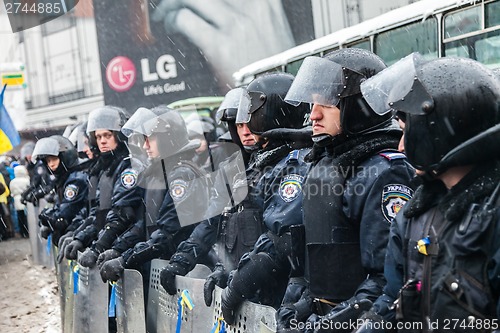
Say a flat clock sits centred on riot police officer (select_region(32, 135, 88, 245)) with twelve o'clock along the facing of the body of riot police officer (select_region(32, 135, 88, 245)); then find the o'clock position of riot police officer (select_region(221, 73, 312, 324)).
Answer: riot police officer (select_region(221, 73, 312, 324)) is roughly at 10 o'clock from riot police officer (select_region(32, 135, 88, 245)).

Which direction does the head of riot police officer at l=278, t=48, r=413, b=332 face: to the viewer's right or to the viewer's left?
to the viewer's left

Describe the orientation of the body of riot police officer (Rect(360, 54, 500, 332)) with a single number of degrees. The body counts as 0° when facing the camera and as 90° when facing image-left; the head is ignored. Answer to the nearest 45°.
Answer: approximately 45°

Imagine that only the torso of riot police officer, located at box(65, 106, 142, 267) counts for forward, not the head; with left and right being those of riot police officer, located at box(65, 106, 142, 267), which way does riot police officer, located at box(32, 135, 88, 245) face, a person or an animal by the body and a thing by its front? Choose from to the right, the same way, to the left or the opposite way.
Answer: the same way

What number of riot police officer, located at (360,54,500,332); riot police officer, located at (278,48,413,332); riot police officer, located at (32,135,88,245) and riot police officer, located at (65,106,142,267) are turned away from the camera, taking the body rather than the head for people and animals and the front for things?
0

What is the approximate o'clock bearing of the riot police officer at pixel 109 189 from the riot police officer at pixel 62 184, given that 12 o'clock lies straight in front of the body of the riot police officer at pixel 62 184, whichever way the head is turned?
the riot police officer at pixel 109 189 is roughly at 10 o'clock from the riot police officer at pixel 62 184.

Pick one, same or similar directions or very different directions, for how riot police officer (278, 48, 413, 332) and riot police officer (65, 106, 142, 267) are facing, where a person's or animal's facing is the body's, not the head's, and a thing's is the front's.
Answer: same or similar directions

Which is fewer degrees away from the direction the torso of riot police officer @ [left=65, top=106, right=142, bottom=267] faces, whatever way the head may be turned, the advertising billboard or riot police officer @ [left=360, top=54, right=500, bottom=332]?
the riot police officer

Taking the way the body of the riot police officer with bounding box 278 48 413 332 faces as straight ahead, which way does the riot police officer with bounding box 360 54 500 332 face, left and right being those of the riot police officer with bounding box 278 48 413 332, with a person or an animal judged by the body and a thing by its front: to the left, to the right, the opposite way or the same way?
the same way

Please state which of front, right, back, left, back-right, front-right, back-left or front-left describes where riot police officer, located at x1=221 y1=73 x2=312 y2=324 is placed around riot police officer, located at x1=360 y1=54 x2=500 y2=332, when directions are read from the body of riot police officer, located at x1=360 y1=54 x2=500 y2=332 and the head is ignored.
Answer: right
